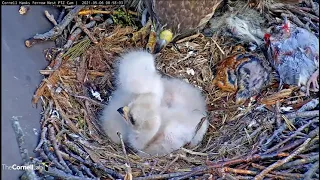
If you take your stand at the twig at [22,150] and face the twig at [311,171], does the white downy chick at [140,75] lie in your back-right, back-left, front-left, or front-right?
front-left

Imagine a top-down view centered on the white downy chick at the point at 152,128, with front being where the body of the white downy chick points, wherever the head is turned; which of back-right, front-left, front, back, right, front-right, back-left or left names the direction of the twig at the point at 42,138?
front

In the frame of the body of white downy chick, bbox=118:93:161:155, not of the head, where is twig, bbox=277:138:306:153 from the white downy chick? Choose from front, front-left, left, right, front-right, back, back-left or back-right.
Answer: back-left

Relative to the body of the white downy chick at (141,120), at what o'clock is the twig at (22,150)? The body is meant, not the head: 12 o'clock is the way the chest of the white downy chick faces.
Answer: The twig is roughly at 11 o'clock from the white downy chick.

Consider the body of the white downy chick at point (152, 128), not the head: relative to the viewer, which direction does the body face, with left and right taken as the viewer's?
facing to the left of the viewer

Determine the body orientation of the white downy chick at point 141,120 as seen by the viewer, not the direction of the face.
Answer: to the viewer's left

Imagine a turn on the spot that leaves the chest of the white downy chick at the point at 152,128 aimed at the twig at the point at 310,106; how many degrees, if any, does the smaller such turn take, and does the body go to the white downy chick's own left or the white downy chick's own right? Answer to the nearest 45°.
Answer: approximately 180°

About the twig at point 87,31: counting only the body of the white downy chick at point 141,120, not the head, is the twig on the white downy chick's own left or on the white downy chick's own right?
on the white downy chick's own right
